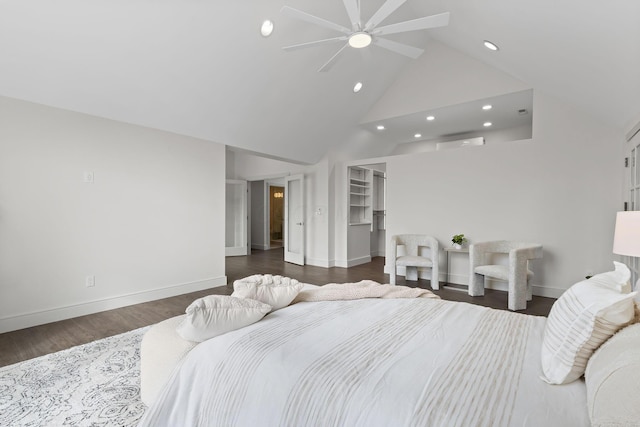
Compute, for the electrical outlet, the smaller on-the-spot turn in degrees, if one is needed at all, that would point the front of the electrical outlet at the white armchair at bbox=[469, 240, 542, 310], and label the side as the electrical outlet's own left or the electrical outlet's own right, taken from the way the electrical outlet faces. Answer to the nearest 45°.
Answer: approximately 45° to the electrical outlet's own left

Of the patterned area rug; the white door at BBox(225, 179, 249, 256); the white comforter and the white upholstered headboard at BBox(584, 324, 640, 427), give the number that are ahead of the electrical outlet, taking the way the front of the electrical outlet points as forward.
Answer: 3

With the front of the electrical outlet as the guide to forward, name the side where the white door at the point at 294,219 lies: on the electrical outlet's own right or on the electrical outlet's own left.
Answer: on the electrical outlet's own left

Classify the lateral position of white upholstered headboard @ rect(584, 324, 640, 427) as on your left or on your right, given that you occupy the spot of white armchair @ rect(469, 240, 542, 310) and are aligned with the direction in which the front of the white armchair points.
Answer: on your left

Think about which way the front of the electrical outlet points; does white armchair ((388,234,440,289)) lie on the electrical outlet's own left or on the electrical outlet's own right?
on the electrical outlet's own left

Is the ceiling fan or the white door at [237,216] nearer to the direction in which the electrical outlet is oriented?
the ceiling fan

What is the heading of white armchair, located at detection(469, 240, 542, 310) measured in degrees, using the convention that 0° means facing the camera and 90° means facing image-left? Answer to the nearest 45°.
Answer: approximately 45°
